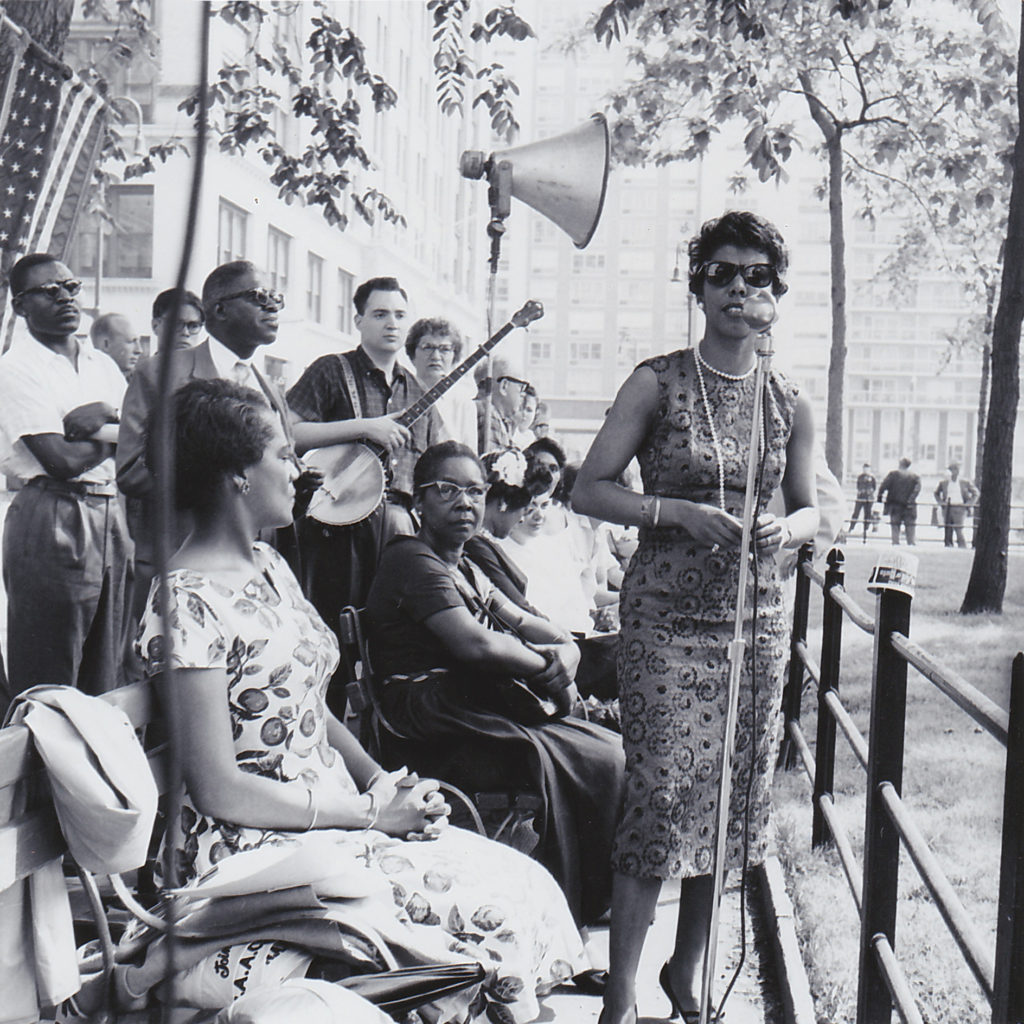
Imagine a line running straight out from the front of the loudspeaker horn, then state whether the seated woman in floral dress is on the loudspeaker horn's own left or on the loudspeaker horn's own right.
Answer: on the loudspeaker horn's own right

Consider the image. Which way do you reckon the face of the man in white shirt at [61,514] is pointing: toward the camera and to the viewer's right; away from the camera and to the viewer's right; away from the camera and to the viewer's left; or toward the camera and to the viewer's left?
toward the camera and to the viewer's right

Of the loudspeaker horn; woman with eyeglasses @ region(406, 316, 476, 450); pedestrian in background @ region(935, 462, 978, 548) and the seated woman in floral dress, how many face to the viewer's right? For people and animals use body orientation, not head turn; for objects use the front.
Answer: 2

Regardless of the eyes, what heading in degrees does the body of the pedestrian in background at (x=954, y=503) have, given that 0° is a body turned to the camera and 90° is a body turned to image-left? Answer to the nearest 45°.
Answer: approximately 0°

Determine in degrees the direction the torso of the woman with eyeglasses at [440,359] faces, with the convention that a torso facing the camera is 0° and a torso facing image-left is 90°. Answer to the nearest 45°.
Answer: approximately 0°

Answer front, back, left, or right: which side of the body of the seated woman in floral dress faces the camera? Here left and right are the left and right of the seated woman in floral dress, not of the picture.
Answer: right

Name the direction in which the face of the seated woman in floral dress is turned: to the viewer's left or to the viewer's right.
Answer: to the viewer's right

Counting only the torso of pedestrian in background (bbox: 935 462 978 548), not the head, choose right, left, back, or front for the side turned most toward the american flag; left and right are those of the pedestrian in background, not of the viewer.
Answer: front

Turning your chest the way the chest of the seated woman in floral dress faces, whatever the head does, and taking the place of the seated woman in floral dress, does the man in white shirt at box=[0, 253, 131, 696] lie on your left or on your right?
on your left

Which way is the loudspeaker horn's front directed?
to the viewer's right
